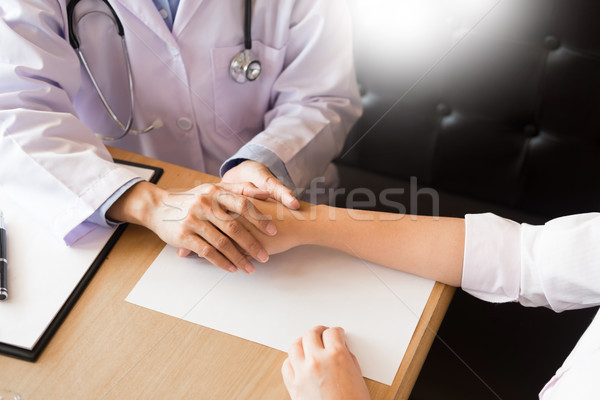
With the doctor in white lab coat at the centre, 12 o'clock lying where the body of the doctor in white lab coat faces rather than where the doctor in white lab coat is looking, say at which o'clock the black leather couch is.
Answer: The black leather couch is roughly at 9 o'clock from the doctor in white lab coat.

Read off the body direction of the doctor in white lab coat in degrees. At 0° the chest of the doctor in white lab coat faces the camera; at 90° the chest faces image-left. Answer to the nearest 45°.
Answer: approximately 0°
